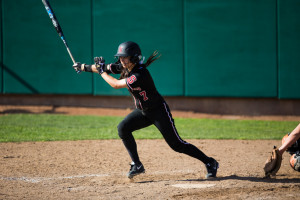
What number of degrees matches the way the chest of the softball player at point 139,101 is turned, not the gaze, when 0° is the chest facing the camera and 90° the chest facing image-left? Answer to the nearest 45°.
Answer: approximately 45°
